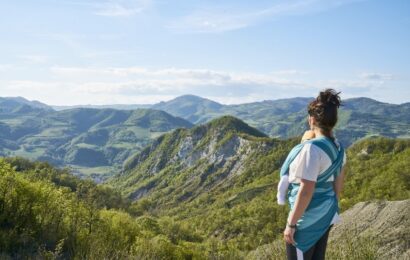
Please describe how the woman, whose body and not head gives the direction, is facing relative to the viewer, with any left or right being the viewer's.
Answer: facing away from the viewer and to the left of the viewer

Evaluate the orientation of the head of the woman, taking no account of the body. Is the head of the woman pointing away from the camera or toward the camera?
away from the camera

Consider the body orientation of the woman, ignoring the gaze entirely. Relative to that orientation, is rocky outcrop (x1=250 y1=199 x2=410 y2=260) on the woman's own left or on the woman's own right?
on the woman's own right
